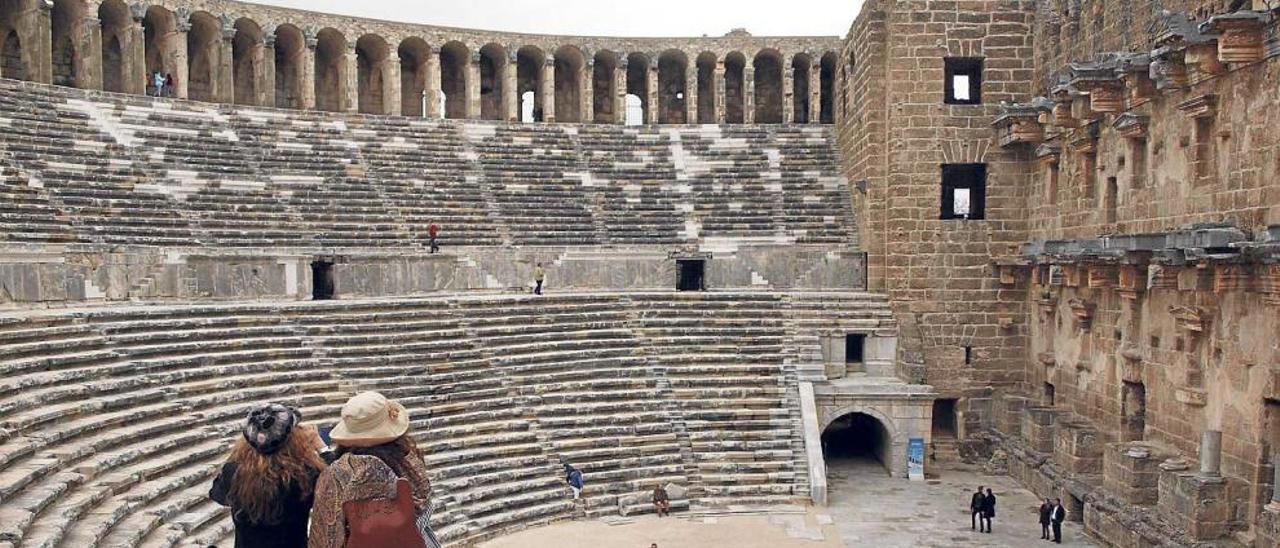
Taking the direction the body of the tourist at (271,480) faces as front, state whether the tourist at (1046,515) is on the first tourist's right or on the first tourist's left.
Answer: on the first tourist's right

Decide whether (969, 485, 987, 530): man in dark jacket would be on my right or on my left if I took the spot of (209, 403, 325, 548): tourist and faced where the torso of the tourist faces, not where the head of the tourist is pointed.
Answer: on my right

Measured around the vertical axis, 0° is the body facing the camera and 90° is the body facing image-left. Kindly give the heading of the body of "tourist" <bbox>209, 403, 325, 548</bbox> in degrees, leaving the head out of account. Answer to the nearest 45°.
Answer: approximately 180°

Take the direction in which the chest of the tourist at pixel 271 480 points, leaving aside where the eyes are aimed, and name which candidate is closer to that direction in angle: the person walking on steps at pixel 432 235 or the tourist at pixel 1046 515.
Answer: the person walking on steps

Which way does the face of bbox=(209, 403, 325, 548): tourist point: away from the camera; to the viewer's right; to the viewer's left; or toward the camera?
away from the camera

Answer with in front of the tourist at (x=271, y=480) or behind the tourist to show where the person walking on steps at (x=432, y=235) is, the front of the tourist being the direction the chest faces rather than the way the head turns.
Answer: in front

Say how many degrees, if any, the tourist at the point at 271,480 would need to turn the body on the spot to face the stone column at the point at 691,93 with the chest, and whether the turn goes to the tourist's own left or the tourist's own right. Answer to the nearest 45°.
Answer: approximately 45° to the tourist's own right
